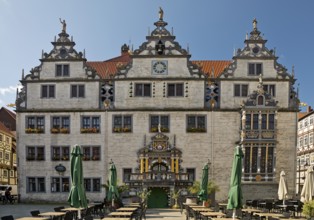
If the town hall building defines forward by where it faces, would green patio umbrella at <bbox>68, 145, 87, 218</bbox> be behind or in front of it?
in front

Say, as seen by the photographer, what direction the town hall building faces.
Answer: facing the viewer

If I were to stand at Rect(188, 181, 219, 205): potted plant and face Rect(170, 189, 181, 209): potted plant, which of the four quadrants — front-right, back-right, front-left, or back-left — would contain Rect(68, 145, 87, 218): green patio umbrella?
front-left

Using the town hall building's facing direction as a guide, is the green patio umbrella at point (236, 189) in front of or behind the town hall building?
in front
